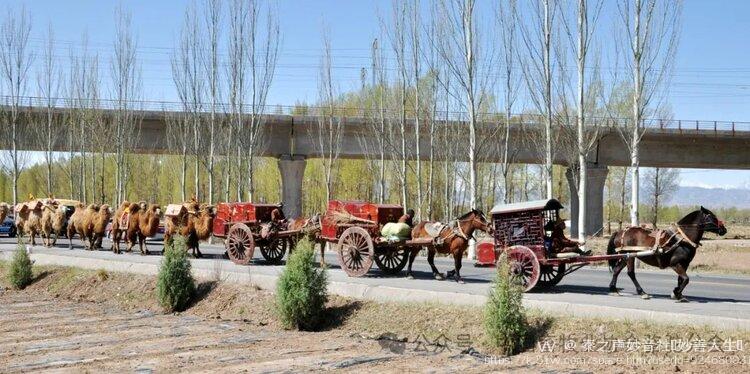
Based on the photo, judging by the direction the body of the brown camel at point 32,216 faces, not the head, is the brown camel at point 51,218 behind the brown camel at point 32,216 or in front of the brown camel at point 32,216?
in front

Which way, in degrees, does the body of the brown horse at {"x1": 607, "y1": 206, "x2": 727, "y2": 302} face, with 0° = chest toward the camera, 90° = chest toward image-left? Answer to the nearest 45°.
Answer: approximately 270°

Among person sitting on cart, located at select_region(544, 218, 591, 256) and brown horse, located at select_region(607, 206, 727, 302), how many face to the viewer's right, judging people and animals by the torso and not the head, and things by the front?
2

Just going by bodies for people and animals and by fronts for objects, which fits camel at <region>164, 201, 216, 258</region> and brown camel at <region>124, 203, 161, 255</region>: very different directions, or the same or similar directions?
same or similar directions

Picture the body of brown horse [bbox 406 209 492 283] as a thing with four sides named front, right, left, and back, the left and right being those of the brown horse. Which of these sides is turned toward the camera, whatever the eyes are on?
right

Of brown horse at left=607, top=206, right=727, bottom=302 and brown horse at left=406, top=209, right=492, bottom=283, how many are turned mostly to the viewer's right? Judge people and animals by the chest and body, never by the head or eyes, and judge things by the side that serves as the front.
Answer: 2

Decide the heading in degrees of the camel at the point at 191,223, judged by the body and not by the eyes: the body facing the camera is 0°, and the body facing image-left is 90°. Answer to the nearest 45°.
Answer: approximately 315°

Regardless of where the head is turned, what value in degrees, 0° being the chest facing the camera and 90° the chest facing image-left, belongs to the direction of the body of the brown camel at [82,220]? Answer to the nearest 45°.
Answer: approximately 315°

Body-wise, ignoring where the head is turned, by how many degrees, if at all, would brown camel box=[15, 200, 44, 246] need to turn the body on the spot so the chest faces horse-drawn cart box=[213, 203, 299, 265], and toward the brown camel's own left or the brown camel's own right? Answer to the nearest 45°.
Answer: approximately 45° to the brown camel's own right

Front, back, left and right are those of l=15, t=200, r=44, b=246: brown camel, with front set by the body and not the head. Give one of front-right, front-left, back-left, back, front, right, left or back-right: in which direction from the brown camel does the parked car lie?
back-left

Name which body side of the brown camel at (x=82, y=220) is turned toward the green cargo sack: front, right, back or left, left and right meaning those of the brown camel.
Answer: front

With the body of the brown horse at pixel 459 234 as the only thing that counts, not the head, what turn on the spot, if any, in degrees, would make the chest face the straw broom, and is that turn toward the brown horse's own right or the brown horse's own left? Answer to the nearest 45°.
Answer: approximately 135° to the brown horse's own left

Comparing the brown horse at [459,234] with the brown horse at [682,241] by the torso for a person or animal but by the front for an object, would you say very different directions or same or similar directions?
same or similar directions

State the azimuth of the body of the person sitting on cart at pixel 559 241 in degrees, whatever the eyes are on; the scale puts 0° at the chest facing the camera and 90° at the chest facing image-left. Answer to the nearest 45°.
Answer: approximately 270°

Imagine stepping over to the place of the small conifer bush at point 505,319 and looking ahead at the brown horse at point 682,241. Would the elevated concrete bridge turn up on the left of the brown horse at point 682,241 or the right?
left

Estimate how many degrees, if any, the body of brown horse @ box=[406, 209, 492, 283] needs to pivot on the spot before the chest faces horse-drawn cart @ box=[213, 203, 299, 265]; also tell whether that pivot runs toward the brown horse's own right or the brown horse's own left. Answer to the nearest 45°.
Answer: approximately 135° to the brown horse's own left
